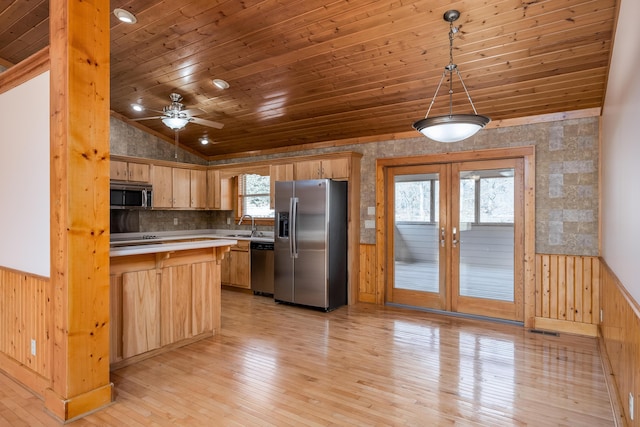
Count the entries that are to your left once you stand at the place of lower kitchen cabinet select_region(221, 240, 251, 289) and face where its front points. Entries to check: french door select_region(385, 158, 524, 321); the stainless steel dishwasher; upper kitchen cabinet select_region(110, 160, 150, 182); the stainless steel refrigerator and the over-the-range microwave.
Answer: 3

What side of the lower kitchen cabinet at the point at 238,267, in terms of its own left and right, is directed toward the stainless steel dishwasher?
left

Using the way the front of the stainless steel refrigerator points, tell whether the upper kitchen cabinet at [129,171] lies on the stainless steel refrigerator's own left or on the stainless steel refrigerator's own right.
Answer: on the stainless steel refrigerator's own right

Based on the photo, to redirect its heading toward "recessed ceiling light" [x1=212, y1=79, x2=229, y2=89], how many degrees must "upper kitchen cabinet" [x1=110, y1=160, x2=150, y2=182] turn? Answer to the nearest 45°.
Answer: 0° — it already faces it

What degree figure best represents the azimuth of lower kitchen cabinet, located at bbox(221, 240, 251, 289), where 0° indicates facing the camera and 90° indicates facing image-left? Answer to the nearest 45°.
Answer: approximately 45°

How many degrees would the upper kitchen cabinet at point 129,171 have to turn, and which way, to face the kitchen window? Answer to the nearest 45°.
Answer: approximately 45° to its left

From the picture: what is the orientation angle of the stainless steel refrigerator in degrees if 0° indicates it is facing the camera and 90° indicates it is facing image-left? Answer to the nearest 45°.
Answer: approximately 45°
